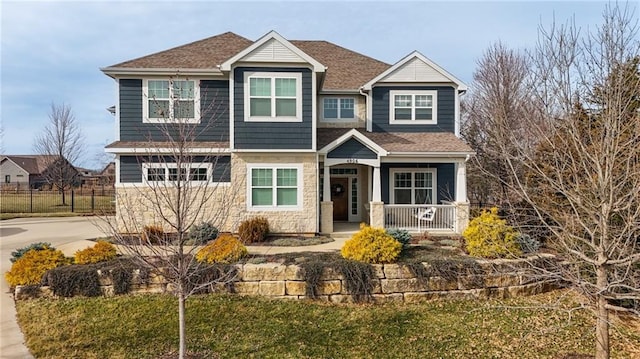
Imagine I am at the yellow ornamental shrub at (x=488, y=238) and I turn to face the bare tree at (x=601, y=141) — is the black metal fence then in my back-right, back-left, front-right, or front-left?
back-right

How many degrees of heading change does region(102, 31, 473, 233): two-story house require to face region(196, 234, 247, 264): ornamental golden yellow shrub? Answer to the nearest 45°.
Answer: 0° — it already faces it

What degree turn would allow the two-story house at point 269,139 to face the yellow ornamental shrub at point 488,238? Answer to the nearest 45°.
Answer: approximately 45° to its left

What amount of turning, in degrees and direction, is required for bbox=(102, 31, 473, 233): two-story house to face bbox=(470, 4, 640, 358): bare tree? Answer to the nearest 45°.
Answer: approximately 45° to its left

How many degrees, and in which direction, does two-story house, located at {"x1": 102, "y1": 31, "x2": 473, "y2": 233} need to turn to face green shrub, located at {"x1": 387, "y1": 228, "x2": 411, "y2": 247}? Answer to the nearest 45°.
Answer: approximately 45° to its left

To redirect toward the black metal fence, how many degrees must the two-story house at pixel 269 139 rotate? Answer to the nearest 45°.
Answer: approximately 135° to its right

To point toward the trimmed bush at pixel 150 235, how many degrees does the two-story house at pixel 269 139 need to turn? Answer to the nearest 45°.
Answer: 0° — it already faces it

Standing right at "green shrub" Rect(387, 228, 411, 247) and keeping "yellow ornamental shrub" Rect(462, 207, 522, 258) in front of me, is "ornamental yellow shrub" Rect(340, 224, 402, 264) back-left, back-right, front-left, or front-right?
back-right

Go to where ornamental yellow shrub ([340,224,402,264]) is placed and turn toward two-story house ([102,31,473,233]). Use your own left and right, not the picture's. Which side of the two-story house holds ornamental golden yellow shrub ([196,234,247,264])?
left

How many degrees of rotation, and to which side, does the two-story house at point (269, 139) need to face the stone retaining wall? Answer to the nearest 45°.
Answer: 0° — it already faces it

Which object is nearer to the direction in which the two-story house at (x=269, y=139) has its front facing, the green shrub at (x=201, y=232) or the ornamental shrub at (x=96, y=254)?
the green shrub

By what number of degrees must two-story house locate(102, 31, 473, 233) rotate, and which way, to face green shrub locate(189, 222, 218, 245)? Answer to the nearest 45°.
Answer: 0° — it already faces it

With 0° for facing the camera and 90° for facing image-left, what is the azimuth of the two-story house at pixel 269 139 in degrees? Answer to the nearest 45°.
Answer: approximately 0°
